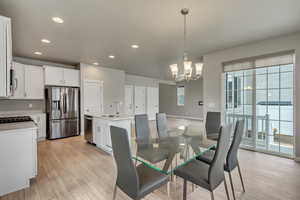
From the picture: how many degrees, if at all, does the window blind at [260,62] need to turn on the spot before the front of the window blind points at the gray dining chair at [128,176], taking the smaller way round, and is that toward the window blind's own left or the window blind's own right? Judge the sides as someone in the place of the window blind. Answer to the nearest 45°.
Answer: approximately 45° to the window blind's own left

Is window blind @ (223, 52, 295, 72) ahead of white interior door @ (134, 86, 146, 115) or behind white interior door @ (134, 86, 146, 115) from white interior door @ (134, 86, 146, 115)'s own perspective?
ahead

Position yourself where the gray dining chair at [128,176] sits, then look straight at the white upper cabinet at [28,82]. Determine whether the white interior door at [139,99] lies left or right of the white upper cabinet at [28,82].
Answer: right

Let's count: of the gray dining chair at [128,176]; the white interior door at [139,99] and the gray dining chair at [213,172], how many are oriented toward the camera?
1

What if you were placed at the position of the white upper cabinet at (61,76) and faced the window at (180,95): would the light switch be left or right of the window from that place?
right

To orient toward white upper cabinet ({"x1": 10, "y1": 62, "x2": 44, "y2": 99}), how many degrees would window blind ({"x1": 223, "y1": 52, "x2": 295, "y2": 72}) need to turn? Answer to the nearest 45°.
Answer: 0° — it already faces it

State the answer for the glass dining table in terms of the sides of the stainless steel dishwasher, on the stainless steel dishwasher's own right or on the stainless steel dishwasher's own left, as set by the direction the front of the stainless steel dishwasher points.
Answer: on the stainless steel dishwasher's own left

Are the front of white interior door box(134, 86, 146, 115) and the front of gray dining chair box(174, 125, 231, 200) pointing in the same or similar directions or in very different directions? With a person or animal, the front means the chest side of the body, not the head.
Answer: very different directions

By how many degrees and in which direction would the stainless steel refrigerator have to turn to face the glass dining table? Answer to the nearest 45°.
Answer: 0° — it already faces it

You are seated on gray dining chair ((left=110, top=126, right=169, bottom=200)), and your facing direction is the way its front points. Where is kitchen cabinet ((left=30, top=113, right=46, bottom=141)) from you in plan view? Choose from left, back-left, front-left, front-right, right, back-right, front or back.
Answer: left

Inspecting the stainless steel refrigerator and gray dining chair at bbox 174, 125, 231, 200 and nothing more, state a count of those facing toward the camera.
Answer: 1

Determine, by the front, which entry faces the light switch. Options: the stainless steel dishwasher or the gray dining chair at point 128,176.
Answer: the gray dining chair

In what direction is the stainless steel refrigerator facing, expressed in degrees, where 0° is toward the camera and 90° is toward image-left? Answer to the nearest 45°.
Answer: approximately 0°

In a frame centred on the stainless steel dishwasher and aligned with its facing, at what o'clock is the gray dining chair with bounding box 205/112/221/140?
The gray dining chair is roughly at 9 o'clock from the stainless steel dishwasher.

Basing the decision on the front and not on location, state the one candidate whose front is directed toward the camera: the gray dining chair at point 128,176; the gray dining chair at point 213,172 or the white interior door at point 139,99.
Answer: the white interior door

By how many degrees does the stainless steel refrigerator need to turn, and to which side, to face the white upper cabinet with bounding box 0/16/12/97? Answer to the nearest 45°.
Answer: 0° — it already faces it

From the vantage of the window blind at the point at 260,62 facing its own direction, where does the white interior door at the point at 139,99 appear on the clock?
The white interior door is roughly at 2 o'clock from the window blind.

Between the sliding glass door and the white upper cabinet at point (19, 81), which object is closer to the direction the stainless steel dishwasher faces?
the white upper cabinet
